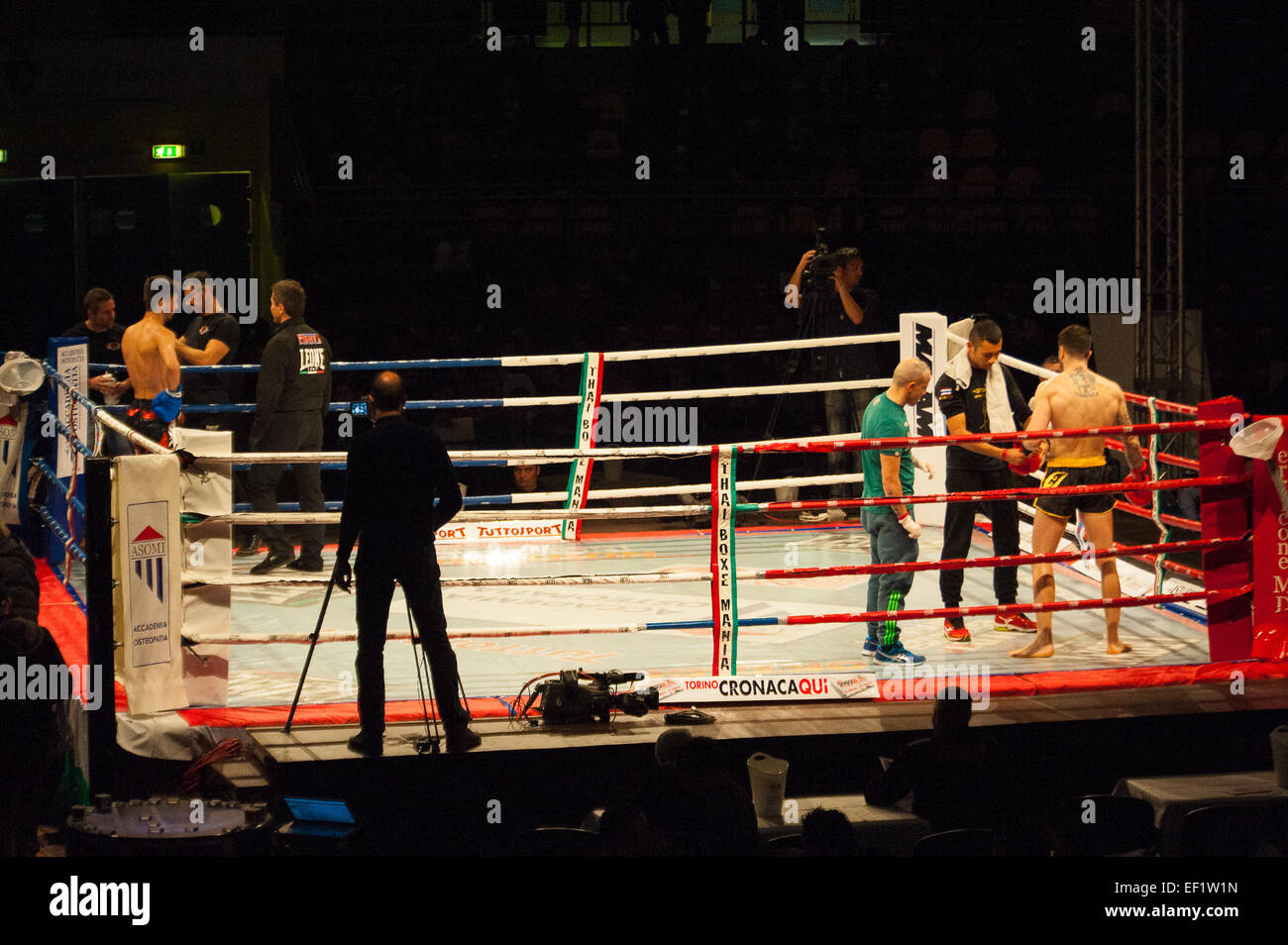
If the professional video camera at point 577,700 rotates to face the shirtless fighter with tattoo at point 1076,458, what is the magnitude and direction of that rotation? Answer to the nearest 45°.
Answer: approximately 45° to its left

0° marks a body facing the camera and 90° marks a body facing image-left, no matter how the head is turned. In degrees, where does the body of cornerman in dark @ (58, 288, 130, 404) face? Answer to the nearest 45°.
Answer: approximately 315°

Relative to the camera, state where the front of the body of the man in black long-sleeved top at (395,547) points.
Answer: away from the camera

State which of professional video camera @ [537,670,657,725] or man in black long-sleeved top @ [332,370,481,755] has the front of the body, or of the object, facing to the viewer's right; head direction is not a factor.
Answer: the professional video camera

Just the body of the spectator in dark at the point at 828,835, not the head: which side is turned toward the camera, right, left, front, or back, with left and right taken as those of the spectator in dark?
back

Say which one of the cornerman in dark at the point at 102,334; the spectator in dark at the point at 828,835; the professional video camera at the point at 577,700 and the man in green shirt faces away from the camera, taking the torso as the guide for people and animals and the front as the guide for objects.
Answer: the spectator in dark at the point at 828,835

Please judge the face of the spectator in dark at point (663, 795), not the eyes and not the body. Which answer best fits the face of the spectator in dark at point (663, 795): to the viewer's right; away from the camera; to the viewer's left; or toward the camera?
away from the camera

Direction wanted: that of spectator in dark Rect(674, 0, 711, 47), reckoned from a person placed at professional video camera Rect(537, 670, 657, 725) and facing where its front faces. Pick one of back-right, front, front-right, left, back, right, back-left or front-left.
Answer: left

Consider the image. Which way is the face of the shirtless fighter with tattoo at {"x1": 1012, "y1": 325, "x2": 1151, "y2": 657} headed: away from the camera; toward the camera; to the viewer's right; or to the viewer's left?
away from the camera

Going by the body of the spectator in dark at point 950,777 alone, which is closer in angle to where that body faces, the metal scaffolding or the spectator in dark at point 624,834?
the metal scaffolding

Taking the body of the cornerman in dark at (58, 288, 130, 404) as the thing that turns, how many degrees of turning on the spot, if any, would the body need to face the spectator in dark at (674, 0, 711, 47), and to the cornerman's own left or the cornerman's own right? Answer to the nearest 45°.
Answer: approximately 90° to the cornerman's own left

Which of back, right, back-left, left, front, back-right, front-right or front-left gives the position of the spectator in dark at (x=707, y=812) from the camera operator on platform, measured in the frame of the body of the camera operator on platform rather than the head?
front-left

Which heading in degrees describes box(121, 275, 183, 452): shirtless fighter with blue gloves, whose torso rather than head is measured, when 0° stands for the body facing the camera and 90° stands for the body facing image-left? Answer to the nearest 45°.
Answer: approximately 225°

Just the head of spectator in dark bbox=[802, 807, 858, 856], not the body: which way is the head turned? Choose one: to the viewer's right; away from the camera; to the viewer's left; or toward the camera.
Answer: away from the camera

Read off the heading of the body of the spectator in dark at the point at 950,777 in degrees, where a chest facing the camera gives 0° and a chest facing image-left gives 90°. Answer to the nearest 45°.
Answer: approximately 180°
